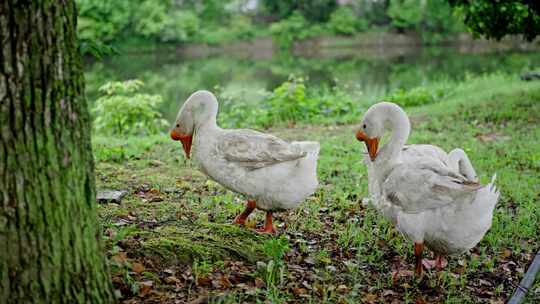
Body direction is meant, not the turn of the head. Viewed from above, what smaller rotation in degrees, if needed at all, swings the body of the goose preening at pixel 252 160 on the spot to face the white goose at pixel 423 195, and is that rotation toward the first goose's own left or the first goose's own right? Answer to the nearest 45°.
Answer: approximately 135° to the first goose's own left

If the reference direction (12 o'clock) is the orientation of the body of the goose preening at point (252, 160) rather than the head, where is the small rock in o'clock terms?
The small rock is roughly at 1 o'clock from the goose preening.

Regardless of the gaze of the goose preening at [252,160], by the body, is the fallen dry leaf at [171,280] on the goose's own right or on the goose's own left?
on the goose's own left

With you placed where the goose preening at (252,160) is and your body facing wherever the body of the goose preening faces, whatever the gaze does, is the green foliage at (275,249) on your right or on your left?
on your left

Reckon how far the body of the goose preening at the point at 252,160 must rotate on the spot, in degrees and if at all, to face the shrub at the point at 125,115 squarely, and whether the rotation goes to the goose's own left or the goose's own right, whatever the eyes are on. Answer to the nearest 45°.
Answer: approximately 90° to the goose's own right

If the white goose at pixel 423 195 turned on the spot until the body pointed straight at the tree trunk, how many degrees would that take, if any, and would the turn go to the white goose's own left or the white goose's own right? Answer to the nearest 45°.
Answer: approximately 45° to the white goose's own left

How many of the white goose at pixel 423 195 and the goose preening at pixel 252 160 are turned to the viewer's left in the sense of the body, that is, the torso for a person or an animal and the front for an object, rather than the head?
2

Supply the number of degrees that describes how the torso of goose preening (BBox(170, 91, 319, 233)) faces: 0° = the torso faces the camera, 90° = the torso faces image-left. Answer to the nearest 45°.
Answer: approximately 90°

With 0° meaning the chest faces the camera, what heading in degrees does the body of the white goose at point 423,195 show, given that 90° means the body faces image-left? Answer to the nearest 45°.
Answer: approximately 90°
